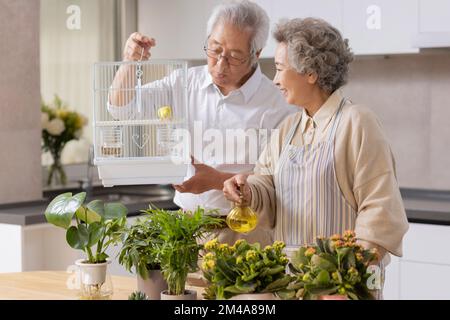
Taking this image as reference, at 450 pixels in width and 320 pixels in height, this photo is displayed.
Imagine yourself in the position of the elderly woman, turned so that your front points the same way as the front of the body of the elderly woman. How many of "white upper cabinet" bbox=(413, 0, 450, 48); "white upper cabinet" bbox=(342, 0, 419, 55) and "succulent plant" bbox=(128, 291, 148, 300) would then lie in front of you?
1

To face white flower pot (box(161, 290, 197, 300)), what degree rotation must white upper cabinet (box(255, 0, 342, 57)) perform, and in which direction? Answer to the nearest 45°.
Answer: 0° — it already faces it

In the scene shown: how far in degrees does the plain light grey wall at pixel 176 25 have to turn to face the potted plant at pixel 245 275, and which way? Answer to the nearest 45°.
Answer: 0° — it already faces it

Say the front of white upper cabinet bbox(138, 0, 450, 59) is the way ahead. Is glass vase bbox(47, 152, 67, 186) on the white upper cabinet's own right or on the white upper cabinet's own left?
on the white upper cabinet's own right

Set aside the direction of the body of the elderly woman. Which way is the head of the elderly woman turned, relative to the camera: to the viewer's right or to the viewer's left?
to the viewer's left

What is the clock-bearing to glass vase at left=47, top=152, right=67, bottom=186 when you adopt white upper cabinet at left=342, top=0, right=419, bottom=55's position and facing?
The glass vase is roughly at 3 o'clock from the white upper cabinet.

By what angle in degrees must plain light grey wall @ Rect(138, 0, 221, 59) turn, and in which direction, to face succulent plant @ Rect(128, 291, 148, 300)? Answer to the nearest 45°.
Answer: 0° — it already faces it
